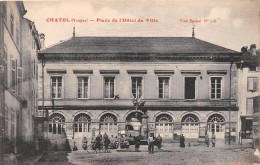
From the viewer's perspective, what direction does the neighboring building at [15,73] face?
to the viewer's right

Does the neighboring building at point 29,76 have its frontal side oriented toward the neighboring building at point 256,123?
yes

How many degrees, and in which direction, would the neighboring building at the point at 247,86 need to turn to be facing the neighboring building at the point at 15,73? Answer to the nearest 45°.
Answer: approximately 45° to its right

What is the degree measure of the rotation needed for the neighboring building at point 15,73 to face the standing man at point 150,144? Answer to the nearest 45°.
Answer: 0° — it already faces them

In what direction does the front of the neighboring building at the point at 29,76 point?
to the viewer's right
